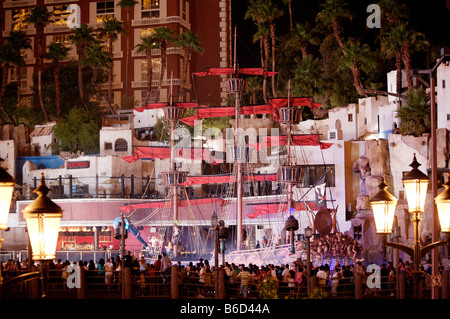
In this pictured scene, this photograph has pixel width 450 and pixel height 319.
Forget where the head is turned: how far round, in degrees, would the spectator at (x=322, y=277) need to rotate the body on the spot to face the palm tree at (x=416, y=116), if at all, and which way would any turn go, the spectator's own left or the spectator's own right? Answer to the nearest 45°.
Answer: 0° — they already face it

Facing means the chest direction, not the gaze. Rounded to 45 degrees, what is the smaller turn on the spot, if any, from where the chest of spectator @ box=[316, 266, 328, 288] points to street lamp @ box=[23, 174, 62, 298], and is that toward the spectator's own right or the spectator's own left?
approximately 180°

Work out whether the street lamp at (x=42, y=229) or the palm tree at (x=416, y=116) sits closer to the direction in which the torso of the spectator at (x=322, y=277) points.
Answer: the palm tree

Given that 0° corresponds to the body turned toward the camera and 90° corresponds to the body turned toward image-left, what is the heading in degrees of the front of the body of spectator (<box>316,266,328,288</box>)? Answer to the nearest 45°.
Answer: approximately 180°

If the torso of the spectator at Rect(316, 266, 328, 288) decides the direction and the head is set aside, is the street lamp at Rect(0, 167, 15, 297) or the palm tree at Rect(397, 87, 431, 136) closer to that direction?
the palm tree

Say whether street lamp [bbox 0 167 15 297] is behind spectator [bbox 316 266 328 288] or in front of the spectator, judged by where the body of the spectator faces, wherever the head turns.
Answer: behind
